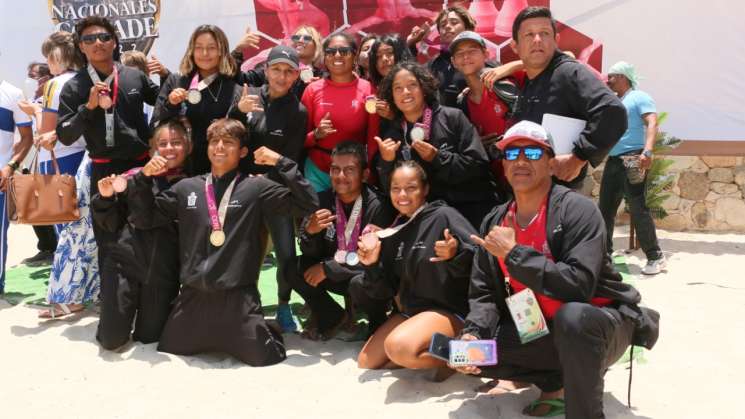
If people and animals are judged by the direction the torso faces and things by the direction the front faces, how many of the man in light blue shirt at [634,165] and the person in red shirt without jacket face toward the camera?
1

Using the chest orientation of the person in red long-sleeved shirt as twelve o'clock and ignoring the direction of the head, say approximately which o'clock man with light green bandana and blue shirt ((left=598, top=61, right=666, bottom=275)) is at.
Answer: The man with light green bandana and blue shirt is roughly at 8 o'clock from the person in red long-sleeved shirt.

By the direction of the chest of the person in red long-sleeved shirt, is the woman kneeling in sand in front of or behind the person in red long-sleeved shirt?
in front

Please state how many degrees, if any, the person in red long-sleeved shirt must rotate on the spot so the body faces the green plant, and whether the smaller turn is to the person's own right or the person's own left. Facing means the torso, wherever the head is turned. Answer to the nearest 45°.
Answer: approximately 135° to the person's own left

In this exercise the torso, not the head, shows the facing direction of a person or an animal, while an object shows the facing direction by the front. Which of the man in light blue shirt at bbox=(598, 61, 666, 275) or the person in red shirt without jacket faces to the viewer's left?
the man in light blue shirt

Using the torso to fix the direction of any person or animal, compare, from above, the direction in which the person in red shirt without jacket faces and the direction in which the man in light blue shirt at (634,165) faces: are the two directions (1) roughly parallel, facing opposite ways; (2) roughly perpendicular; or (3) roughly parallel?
roughly perpendicular

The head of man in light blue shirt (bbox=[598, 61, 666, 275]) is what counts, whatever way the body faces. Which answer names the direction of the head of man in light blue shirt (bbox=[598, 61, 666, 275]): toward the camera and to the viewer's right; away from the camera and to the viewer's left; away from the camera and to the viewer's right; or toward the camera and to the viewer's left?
toward the camera and to the viewer's left

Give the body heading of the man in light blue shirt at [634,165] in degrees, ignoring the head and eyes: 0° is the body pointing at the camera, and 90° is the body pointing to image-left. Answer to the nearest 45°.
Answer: approximately 90°
